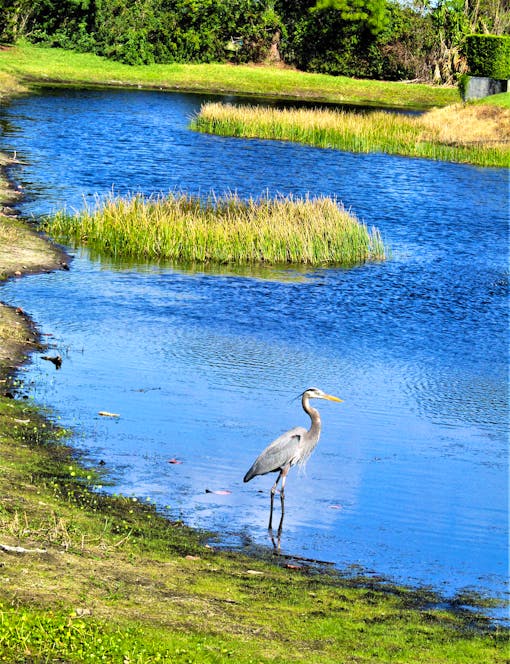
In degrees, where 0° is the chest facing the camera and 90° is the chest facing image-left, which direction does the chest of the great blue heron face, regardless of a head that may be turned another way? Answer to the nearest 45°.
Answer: approximately 270°

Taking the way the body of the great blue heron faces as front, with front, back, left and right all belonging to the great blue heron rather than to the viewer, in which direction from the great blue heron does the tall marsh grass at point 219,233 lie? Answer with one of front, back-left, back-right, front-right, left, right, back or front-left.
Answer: left
